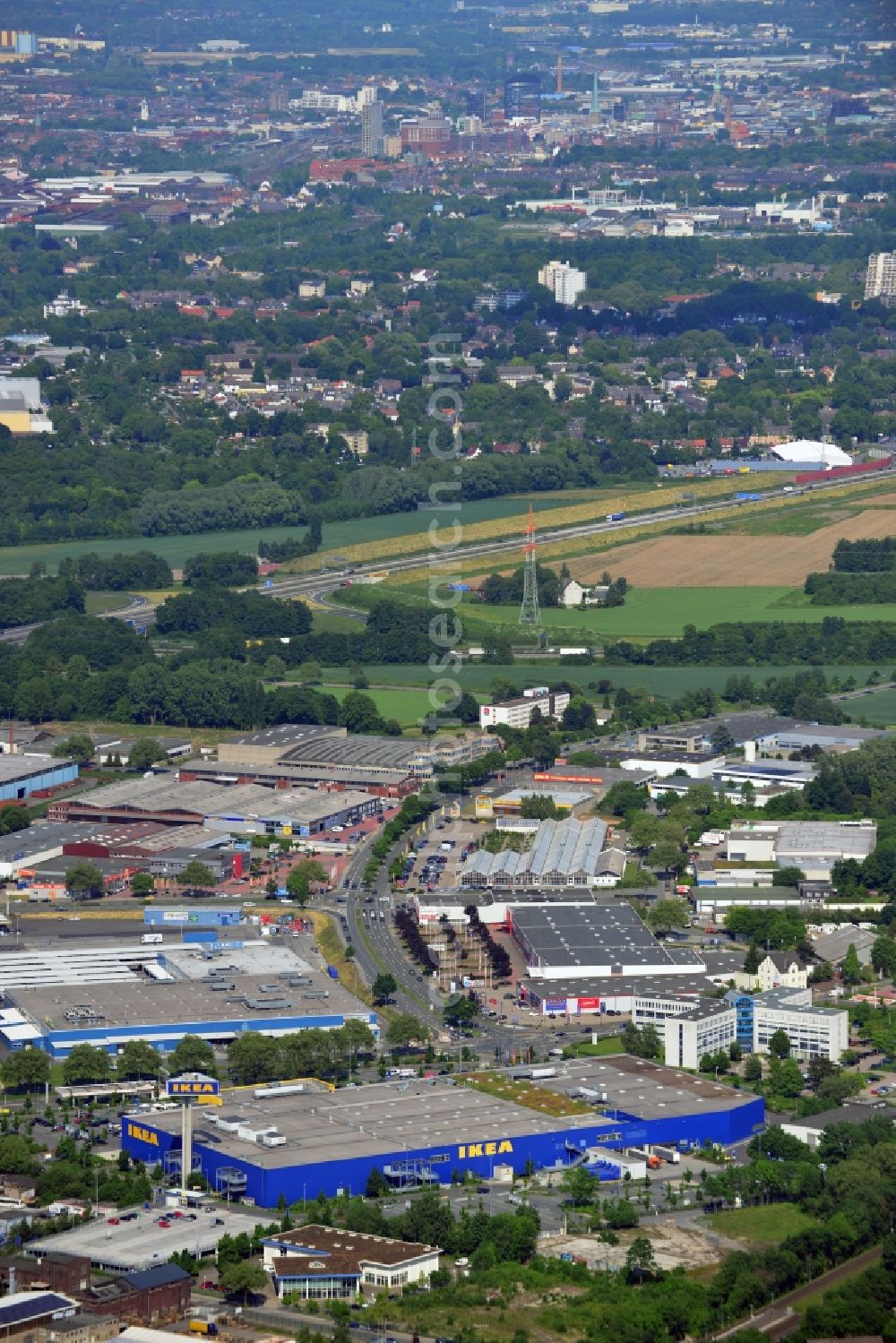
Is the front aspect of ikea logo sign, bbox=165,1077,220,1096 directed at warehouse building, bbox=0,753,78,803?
no

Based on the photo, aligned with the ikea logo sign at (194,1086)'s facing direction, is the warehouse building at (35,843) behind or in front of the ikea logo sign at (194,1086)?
behind

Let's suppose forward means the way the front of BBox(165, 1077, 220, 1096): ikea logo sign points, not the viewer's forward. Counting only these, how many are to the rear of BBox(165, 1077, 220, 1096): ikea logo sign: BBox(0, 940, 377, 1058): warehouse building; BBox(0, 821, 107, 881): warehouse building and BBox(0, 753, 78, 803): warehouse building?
3

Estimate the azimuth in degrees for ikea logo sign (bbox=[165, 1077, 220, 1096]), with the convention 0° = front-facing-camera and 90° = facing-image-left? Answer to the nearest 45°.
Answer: approximately 0°

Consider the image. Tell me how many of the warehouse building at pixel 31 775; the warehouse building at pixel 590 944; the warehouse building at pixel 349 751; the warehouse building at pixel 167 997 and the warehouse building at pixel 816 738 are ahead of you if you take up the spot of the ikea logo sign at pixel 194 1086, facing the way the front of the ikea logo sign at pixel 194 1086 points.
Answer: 0

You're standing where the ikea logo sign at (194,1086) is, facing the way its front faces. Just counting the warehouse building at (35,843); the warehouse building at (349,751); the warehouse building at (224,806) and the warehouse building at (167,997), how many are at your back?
4

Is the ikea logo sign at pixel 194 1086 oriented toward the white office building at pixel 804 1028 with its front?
no

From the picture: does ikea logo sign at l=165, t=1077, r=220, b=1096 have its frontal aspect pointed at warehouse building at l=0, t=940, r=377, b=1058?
no

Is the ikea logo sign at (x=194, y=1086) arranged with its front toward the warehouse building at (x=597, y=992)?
no

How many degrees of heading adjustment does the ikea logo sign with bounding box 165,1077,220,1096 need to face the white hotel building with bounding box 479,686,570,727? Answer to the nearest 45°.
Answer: approximately 180°

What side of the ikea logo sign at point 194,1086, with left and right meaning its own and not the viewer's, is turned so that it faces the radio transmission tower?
back

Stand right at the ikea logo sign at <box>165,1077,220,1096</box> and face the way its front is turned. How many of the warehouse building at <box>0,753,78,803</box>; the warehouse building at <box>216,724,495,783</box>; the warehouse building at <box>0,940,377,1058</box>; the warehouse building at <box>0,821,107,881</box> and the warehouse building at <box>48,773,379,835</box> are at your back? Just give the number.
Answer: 5

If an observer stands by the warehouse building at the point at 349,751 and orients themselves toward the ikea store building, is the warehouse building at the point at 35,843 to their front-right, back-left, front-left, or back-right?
front-right

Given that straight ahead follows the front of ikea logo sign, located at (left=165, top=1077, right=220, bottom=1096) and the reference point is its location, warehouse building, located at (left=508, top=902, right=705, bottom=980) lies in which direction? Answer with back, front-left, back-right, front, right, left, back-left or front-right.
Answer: back-left
